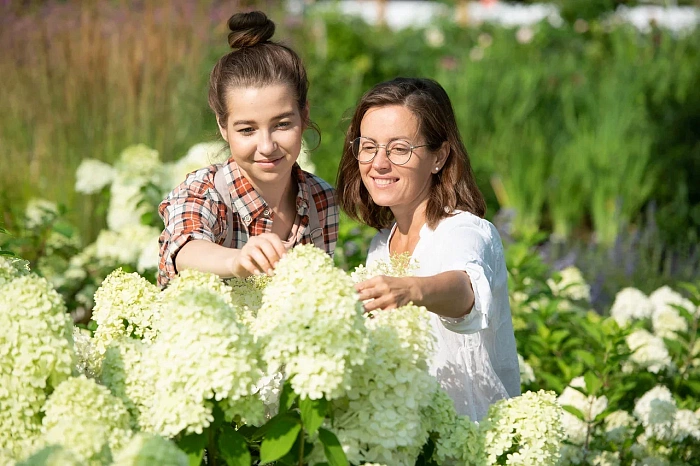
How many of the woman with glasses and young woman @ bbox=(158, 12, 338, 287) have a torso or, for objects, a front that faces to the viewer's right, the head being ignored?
0

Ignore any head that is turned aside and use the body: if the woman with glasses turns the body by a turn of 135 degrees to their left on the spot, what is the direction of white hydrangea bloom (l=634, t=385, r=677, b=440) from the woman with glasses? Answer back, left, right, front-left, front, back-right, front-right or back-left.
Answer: front-left

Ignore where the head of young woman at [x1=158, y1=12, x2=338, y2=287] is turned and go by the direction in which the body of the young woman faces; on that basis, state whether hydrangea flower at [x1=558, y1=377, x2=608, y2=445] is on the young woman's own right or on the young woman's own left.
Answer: on the young woman's own left

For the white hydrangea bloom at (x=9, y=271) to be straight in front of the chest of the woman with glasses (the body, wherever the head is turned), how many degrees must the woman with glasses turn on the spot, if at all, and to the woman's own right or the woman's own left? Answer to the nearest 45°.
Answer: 0° — they already face it

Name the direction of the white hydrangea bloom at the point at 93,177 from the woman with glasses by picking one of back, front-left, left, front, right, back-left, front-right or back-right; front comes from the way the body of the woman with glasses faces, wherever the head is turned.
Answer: right

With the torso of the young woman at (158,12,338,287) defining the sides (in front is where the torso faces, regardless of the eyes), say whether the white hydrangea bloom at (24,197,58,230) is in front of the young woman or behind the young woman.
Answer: behind

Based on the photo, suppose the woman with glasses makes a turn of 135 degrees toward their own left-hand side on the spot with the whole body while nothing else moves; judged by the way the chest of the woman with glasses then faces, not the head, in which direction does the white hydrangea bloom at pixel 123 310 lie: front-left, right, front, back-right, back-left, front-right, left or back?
back-right

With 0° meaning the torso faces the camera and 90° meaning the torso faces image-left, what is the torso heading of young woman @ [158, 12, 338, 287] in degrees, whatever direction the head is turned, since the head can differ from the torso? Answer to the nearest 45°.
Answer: approximately 0°
